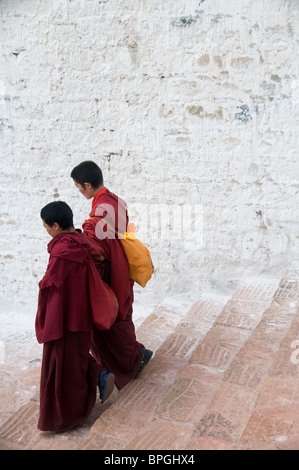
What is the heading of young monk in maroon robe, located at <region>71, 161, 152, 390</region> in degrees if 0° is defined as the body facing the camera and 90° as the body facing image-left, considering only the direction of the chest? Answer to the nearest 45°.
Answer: approximately 90°

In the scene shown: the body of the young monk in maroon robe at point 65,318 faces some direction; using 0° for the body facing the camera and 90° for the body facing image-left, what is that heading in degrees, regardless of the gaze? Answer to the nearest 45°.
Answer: approximately 90°

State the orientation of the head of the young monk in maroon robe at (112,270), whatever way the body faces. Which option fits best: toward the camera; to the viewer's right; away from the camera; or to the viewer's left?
to the viewer's left

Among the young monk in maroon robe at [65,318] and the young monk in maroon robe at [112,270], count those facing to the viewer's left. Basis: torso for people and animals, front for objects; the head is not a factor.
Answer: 2

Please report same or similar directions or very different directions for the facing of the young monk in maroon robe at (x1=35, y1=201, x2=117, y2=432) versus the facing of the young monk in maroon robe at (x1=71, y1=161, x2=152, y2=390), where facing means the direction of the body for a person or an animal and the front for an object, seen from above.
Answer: same or similar directions
